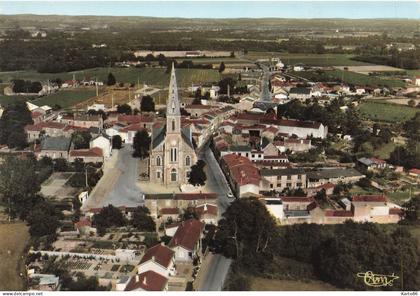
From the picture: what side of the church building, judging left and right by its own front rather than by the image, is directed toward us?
front

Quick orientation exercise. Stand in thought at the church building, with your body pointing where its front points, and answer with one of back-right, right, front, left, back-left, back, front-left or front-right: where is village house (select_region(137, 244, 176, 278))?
front

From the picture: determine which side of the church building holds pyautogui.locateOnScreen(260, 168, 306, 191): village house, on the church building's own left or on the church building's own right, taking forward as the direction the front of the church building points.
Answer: on the church building's own left

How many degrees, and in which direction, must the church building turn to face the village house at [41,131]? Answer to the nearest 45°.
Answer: approximately 135° to its right

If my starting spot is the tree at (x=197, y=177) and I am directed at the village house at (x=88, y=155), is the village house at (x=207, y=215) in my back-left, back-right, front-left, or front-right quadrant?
back-left

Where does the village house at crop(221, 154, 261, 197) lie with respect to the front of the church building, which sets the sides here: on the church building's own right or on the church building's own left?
on the church building's own left

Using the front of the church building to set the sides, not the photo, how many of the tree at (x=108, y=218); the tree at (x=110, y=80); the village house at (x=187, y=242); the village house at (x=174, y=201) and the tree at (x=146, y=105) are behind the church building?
2

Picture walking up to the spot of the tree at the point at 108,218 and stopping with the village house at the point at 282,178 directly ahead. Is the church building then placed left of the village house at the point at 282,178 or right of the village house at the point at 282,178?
left

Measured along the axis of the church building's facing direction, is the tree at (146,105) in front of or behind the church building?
behind

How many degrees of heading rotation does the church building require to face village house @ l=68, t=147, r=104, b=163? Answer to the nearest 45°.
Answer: approximately 135° to its right

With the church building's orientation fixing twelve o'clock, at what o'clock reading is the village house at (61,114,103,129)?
The village house is roughly at 5 o'clock from the church building.

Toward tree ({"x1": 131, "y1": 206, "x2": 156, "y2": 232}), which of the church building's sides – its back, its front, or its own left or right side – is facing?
front

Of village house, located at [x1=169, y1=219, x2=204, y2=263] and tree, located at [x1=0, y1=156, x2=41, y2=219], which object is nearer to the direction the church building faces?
the village house

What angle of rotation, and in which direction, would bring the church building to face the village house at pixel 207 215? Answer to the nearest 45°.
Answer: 0° — it already faces it

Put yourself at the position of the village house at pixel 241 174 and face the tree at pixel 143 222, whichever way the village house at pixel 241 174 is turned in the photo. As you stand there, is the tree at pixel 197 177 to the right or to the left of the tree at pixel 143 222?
right

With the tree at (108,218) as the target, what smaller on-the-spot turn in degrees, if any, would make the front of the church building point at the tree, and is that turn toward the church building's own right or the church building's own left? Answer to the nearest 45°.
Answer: approximately 45° to the church building's own right

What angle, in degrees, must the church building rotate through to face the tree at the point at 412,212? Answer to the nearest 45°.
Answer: approximately 45° to its left

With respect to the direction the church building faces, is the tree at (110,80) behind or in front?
behind
